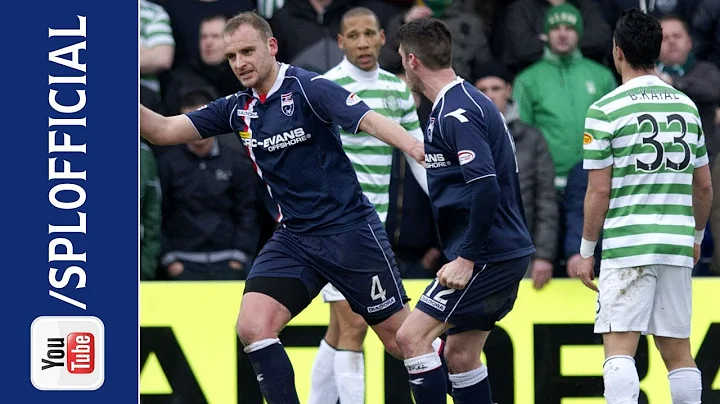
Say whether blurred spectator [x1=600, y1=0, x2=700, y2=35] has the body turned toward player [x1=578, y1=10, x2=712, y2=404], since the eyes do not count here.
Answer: yes

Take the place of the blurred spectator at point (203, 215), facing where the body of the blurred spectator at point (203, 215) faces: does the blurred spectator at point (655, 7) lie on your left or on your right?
on your left

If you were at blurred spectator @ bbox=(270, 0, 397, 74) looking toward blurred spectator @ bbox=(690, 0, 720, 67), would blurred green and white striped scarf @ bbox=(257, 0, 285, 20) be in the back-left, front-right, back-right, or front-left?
back-left

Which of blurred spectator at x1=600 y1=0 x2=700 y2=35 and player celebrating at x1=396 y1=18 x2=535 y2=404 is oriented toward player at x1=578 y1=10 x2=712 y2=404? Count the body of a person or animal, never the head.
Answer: the blurred spectator

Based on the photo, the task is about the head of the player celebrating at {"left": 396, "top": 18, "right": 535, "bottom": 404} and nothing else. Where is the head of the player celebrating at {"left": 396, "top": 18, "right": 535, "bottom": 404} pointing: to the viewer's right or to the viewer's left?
to the viewer's left

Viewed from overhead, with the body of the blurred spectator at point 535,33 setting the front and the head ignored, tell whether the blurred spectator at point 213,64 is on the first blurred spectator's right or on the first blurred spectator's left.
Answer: on the first blurred spectator's right

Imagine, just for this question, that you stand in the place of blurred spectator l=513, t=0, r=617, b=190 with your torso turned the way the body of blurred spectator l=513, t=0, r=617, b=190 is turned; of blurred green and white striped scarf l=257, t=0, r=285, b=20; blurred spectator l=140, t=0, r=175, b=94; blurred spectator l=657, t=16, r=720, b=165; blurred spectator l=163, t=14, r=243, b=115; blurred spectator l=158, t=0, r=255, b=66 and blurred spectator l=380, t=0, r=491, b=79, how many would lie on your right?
5
